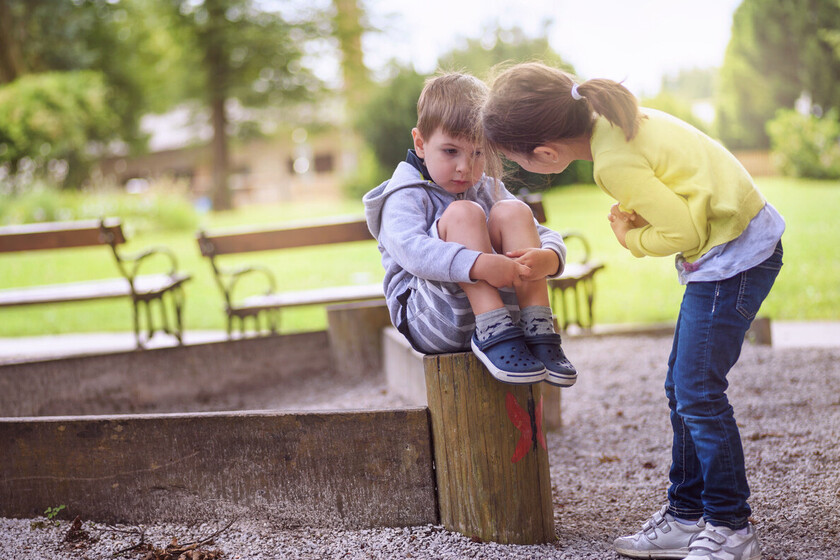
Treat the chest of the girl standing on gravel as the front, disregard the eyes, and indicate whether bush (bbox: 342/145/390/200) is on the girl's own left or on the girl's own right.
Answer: on the girl's own right

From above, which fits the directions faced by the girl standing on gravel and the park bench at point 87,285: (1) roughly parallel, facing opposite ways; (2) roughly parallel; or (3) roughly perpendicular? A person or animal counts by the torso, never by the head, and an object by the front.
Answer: roughly perpendicular

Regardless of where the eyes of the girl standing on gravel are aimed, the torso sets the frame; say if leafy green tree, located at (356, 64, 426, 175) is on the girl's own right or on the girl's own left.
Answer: on the girl's own right

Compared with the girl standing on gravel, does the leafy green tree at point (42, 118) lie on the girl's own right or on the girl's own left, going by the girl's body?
on the girl's own right

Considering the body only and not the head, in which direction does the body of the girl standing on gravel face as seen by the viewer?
to the viewer's left

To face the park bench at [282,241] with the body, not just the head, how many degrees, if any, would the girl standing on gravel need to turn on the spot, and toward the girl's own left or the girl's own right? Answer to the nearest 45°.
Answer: approximately 45° to the girl's own right

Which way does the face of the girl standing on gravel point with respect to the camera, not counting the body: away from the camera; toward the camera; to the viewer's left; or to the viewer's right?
to the viewer's left
